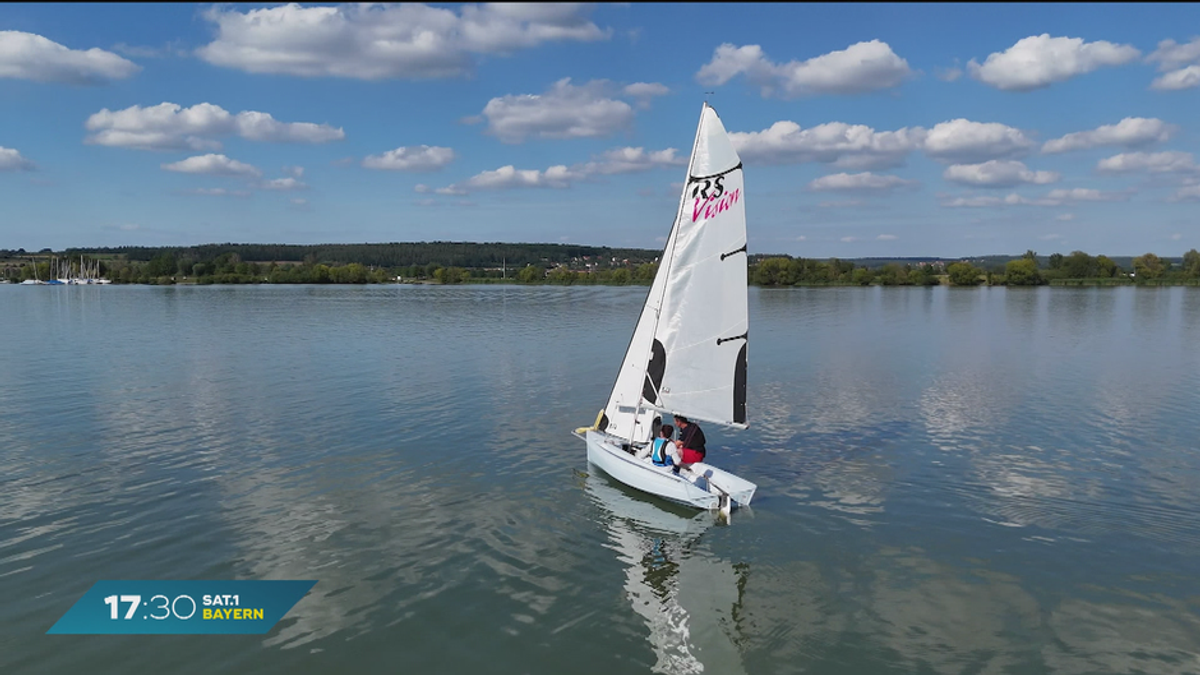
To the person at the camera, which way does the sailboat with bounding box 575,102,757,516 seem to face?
facing away from the viewer and to the left of the viewer
